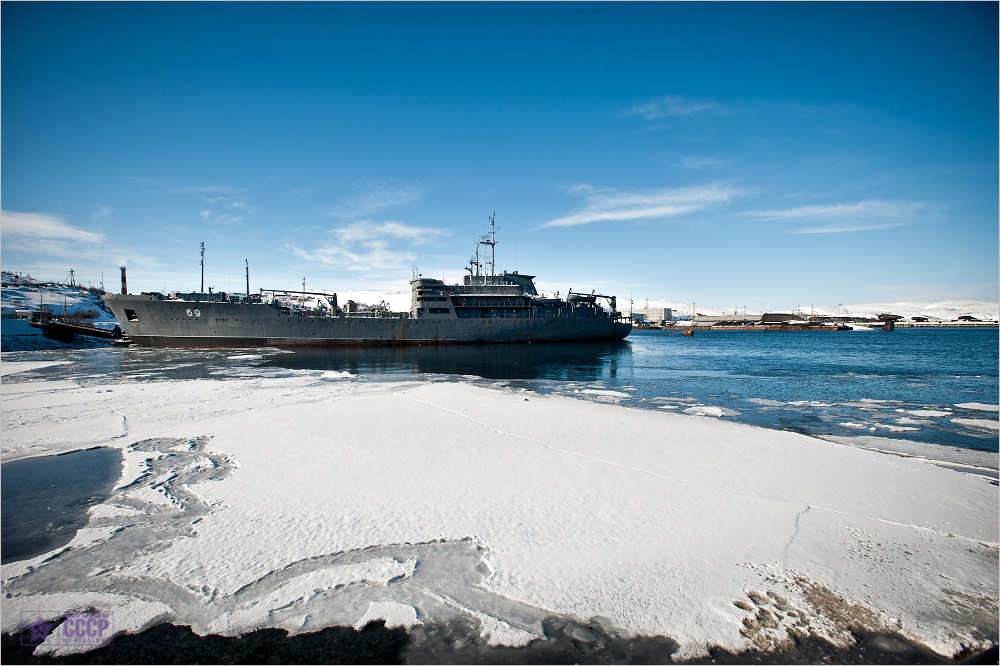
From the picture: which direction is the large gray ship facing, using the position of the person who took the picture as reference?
facing to the left of the viewer

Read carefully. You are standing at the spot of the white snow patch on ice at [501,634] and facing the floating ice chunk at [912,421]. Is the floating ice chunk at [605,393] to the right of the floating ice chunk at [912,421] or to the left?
left

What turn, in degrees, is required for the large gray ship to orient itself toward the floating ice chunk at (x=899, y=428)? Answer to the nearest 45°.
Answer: approximately 90° to its left

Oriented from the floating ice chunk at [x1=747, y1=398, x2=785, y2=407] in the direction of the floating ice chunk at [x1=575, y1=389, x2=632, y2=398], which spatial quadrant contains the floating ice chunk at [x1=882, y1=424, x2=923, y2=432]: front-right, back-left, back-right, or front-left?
back-left

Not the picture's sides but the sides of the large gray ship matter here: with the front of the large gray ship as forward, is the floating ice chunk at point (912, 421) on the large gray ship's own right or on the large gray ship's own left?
on the large gray ship's own left

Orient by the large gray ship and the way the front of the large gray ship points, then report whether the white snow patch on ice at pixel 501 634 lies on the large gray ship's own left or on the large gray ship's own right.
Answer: on the large gray ship's own left

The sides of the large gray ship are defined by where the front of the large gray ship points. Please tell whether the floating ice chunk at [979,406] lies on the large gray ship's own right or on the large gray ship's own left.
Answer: on the large gray ship's own left

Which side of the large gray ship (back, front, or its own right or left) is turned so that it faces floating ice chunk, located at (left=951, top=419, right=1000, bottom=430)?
left

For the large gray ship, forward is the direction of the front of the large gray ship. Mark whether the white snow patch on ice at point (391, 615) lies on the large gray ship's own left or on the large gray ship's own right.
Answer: on the large gray ship's own left

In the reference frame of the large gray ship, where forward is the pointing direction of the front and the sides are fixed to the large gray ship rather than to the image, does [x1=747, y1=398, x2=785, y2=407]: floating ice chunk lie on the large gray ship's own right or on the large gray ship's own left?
on the large gray ship's own left
